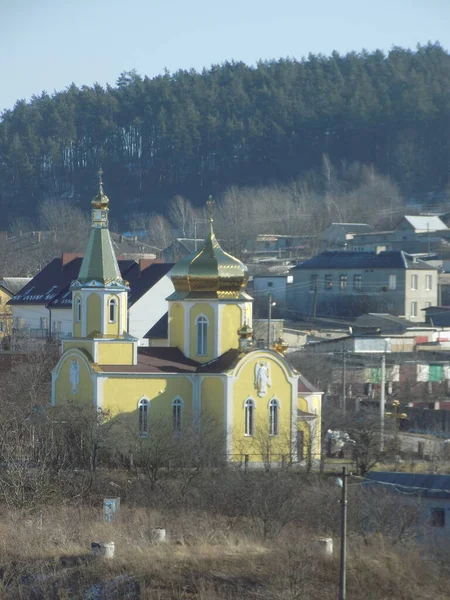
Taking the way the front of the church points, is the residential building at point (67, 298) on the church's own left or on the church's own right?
on the church's own right

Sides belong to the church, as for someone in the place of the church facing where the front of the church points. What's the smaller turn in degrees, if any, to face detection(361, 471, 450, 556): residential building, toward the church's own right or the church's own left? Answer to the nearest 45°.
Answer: approximately 90° to the church's own left

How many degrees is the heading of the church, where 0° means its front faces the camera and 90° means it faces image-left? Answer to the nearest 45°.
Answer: approximately 45°
